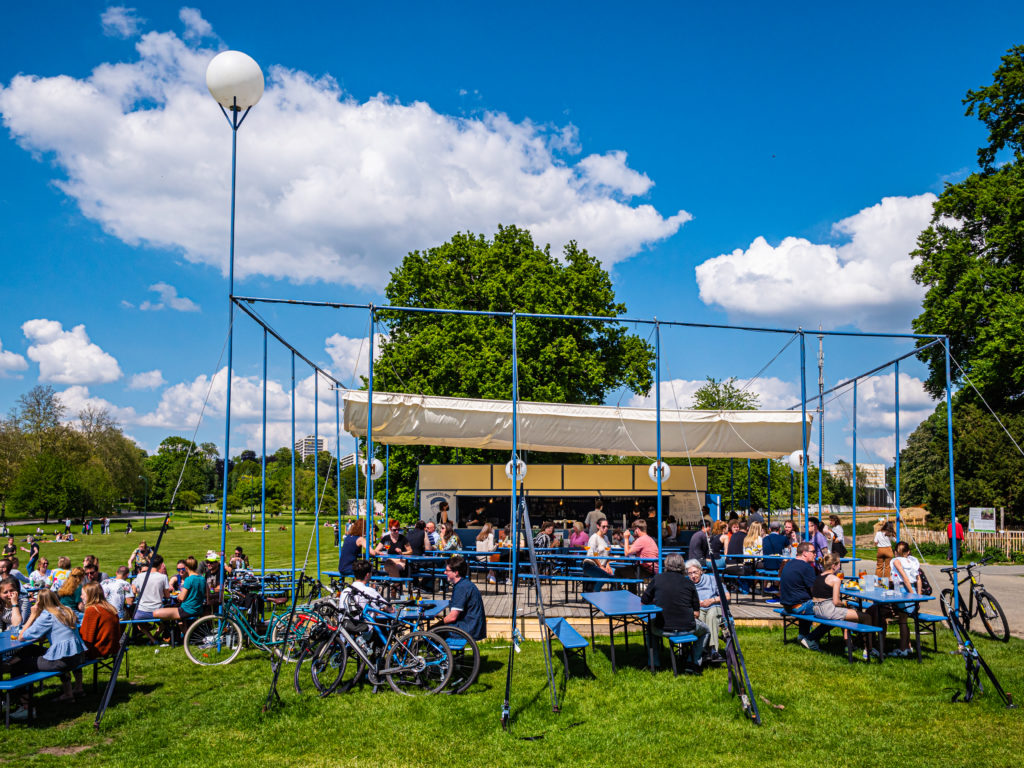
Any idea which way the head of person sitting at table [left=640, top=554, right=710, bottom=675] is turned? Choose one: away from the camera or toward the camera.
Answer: away from the camera

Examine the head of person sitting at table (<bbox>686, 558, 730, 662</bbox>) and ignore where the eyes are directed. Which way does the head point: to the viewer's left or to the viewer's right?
to the viewer's left

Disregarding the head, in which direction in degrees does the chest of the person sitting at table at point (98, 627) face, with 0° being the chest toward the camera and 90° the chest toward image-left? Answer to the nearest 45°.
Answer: approximately 135°

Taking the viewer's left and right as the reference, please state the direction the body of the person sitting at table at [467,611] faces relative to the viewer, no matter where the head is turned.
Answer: facing to the left of the viewer
